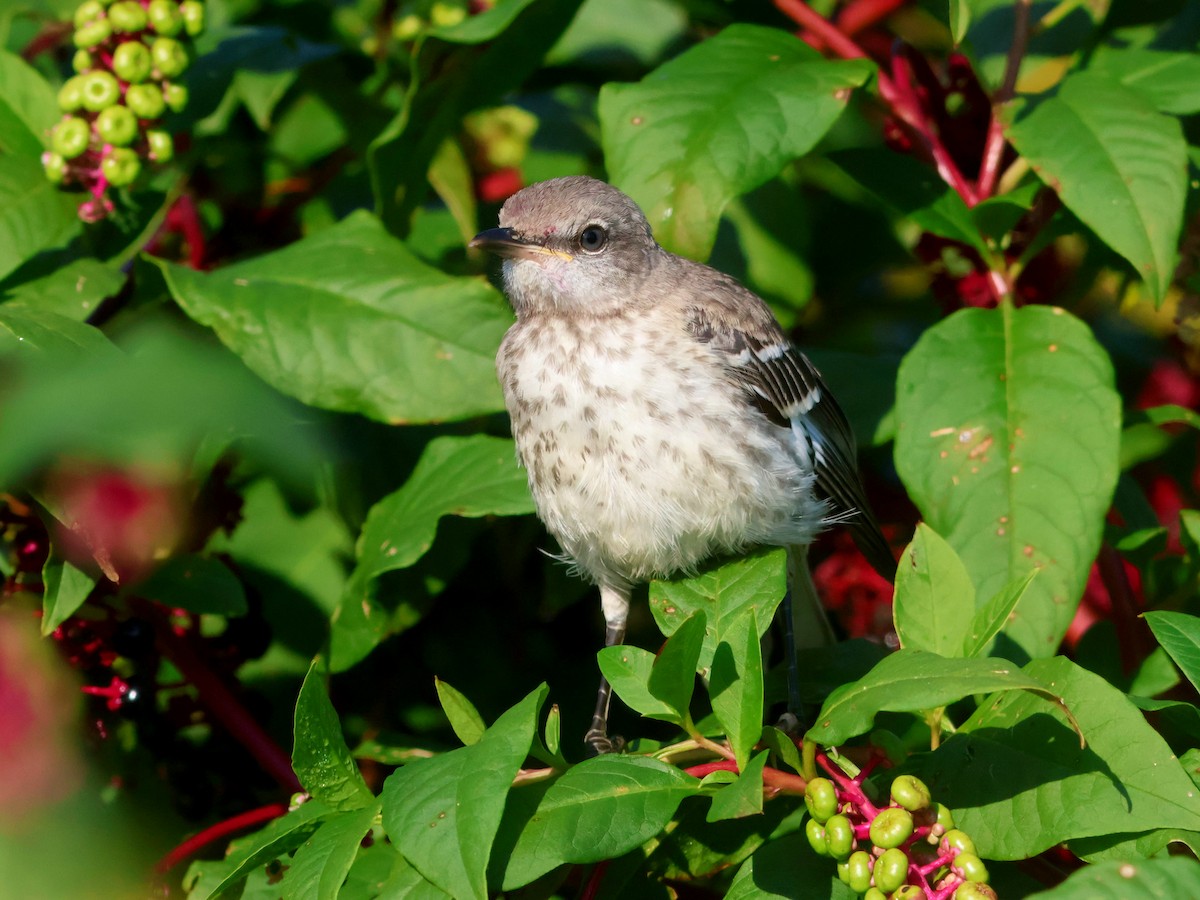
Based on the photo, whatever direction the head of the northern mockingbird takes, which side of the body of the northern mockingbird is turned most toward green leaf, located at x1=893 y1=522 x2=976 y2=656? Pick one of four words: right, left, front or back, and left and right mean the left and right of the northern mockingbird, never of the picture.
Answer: left

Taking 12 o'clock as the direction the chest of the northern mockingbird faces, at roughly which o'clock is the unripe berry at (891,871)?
The unripe berry is roughly at 10 o'clock from the northern mockingbird.

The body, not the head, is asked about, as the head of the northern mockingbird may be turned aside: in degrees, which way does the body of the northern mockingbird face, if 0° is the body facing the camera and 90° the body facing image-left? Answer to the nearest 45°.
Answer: approximately 45°

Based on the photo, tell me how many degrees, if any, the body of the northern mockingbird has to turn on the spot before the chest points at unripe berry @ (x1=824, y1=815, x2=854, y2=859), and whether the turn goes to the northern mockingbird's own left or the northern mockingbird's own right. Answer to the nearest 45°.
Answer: approximately 45° to the northern mockingbird's own left

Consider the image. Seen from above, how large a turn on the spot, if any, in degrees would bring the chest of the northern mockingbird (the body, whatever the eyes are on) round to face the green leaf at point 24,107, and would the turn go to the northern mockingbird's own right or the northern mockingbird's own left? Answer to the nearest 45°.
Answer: approximately 45° to the northern mockingbird's own right

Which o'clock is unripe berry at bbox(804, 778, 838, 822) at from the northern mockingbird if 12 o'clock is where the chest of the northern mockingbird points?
The unripe berry is roughly at 10 o'clock from the northern mockingbird.
